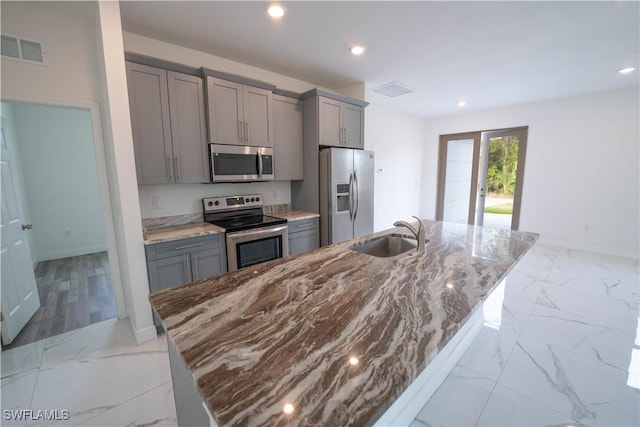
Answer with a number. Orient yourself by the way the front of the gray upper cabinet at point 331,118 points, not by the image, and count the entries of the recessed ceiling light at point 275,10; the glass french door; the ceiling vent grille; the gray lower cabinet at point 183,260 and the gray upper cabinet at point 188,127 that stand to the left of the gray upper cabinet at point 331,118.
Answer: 2

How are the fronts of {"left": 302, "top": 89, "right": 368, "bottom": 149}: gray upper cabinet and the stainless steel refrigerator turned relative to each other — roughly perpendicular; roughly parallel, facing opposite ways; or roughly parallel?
roughly parallel

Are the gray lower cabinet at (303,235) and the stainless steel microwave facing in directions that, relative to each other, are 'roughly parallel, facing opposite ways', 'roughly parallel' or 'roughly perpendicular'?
roughly parallel

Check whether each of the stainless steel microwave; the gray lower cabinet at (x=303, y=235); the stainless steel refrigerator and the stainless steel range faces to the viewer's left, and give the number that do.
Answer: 0

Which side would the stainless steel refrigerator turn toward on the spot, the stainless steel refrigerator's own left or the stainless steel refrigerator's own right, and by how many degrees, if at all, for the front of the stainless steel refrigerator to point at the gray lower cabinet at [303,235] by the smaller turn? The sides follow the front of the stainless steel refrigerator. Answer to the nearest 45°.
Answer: approximately 90° to the stainless steel refrigerator's own right

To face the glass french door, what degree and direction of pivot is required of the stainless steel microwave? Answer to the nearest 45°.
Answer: approximately 45° to its left

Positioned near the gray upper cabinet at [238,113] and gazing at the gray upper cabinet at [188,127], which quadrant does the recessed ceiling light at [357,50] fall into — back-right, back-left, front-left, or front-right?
back-left

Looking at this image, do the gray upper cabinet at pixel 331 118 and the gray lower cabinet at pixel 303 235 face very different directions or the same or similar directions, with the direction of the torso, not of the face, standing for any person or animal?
same or similar directions

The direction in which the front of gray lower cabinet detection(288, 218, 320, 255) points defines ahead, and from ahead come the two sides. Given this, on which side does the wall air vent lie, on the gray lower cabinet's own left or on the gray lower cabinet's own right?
on the gray lower cabinet's own right

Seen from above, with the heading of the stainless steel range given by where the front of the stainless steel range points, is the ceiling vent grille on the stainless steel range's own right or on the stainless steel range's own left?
on the stainless steel range's own left

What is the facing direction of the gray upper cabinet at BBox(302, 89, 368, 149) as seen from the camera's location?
facing the viewer and to the right of the viewer

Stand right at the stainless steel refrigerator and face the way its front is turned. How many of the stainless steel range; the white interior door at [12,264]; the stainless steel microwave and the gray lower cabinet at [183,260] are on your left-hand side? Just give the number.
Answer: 0

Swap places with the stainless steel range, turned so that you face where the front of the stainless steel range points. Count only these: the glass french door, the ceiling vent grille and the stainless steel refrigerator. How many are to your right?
0

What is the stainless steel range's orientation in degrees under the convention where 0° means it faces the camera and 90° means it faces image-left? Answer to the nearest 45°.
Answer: approximately 315°
